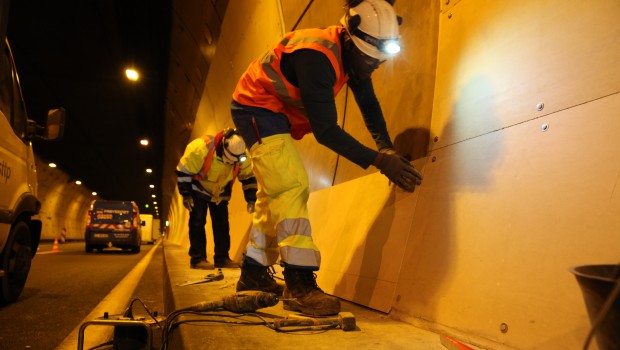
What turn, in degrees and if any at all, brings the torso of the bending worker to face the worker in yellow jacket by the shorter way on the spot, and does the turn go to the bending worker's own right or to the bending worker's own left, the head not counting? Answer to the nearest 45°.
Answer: approximately 90° to the bending worker's own left

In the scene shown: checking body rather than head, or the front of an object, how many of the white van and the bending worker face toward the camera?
0

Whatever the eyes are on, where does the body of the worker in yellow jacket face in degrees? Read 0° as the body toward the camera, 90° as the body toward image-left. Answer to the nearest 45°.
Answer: approximately 315°

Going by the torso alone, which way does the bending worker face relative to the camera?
to the viewer's right

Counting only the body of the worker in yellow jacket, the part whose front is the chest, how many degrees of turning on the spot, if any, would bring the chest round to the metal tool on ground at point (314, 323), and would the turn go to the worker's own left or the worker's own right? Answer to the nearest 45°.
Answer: approximately 45° to the worker's own right

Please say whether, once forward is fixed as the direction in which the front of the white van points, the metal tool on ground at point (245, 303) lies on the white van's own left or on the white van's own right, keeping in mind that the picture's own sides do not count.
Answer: on the white van's own right

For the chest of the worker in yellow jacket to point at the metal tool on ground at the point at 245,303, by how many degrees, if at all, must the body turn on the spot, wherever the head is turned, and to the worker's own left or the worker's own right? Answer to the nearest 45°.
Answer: approximately 45° to the worker's own right

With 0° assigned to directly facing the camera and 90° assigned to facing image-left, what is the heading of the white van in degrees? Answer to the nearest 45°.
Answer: approximately 225°
